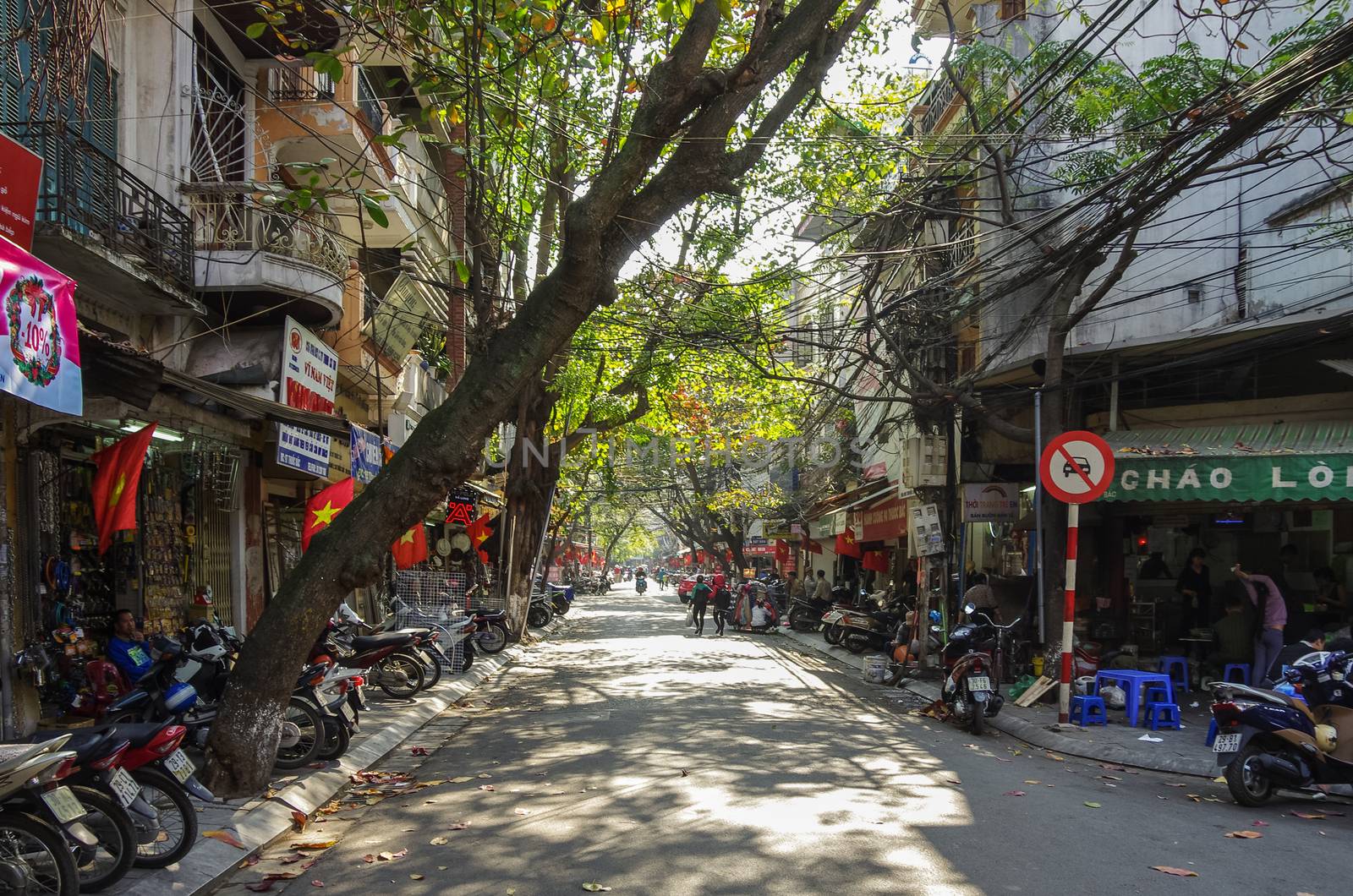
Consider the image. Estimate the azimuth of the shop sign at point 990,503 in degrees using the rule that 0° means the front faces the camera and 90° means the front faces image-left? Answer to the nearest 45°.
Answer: approximately 0°

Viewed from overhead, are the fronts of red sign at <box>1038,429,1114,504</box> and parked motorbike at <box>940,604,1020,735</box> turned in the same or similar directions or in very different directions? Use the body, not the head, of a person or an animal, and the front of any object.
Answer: very different directions

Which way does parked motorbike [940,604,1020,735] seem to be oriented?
away from the camera

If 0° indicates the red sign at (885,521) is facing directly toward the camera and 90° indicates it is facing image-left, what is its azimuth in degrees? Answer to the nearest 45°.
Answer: approximately 45°

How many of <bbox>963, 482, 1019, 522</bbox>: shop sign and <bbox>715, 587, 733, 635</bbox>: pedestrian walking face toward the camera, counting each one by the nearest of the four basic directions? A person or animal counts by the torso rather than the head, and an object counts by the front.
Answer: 1

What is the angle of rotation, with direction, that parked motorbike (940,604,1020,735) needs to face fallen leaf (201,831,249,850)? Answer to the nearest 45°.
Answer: approximately 135° to its left

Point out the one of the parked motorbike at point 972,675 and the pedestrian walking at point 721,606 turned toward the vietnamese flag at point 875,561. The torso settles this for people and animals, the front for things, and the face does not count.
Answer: the parked motorbike

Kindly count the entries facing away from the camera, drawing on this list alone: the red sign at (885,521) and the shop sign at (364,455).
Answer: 0

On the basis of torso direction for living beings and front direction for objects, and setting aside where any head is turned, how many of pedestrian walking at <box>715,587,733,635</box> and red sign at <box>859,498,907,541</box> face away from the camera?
1

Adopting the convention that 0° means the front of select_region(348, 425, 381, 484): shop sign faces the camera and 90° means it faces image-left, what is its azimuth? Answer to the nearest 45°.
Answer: approximately 315°

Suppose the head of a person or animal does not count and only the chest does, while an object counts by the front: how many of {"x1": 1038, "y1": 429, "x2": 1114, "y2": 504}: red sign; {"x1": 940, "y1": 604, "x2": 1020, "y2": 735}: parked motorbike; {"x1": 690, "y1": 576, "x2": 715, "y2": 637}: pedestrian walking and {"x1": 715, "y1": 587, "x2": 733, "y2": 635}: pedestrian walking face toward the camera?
1

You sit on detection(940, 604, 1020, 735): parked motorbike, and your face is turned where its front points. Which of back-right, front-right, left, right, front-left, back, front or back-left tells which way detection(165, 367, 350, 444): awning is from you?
back-left
